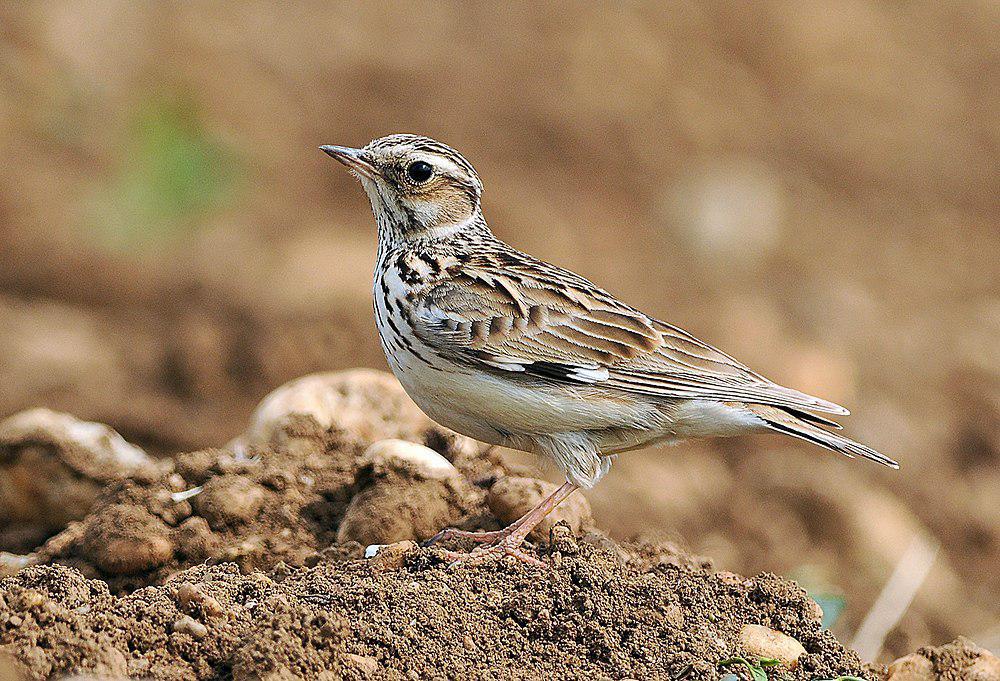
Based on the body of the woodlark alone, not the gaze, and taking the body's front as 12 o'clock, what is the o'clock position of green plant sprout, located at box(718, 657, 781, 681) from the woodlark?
The green plant sprout is roughly at 8 o'clock from the woodlark.

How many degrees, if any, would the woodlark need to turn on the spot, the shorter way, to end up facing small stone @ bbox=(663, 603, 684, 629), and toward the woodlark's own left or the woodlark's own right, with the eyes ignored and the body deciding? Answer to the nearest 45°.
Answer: approximately 135° to the woodlark's own left

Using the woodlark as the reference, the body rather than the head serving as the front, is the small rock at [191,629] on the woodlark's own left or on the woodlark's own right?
on the woodlark's own left

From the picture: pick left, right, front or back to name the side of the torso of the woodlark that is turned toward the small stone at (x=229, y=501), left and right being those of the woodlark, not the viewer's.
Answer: front

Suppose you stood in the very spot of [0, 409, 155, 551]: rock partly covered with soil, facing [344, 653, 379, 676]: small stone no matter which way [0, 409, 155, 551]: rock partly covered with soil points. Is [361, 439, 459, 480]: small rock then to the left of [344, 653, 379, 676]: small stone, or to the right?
left

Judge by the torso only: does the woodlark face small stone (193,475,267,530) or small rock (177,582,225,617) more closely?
the small stone

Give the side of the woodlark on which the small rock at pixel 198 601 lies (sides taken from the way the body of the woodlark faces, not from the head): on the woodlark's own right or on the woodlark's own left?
on the woodlark's own left

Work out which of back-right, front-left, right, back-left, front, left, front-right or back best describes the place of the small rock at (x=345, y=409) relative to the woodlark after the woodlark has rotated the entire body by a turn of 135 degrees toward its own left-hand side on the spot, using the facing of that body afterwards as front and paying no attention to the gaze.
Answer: back

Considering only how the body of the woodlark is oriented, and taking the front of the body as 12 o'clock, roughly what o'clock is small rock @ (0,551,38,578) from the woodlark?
The small rock is roughly at 12 o'clock from the woodlark.

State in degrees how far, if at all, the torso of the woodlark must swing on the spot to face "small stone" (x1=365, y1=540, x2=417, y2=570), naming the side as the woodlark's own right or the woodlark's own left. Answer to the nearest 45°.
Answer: approximately 45° to the woodlark's own left

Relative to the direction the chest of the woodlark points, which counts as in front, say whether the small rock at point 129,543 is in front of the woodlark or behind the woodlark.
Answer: in front

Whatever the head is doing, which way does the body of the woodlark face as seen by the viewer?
to the viewer's left

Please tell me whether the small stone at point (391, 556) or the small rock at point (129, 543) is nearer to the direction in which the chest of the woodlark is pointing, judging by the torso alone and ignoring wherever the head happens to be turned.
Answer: the small rock

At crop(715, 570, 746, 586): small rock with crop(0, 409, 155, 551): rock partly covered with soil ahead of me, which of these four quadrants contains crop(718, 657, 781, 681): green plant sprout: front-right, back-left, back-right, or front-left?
back-left

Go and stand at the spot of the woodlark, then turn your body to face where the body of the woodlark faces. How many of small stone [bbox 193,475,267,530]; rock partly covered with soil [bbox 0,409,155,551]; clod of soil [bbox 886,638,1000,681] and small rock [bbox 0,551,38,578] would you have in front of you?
3

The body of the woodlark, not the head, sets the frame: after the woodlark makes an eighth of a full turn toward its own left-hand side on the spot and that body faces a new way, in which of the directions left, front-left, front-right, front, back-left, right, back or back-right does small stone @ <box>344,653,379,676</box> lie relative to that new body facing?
front-left
